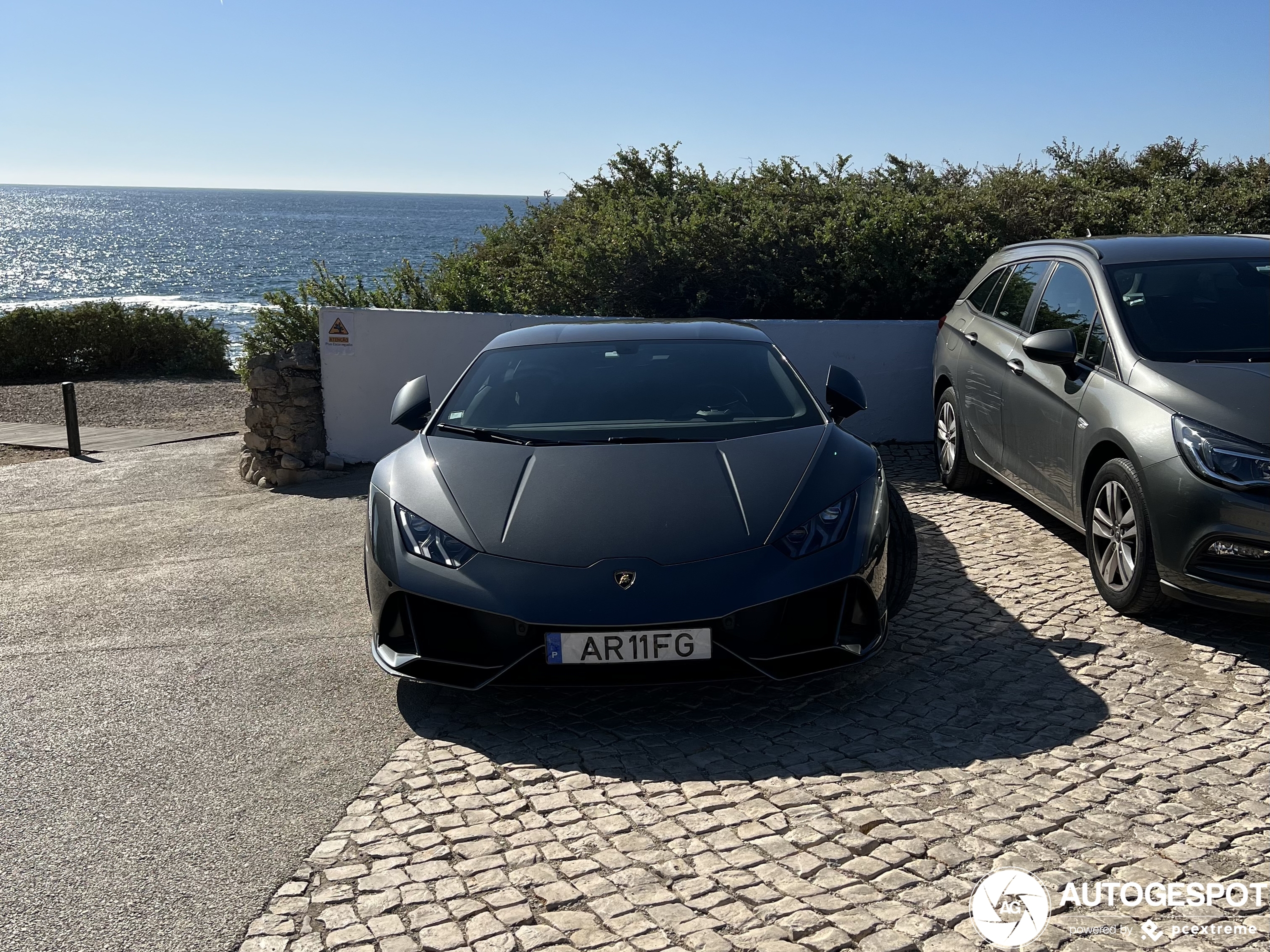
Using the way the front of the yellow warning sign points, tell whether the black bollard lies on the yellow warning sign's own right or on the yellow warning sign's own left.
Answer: on the yellow warning sign's own right

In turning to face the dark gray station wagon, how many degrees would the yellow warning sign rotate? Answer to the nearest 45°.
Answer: approximately 45° to its left

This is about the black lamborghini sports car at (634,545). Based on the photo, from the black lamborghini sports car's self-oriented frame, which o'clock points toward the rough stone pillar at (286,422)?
The rough stone pillar is roughly at 5 o'clock from the black lamborghini sports car.

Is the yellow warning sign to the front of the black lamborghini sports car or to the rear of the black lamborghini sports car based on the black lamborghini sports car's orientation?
to the rear

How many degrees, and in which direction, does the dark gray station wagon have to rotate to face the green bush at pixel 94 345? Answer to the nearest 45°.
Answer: approximately 180°

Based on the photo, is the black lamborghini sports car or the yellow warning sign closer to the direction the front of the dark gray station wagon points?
the black lamborghini sports car

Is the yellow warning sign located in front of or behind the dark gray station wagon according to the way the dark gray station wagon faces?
behind

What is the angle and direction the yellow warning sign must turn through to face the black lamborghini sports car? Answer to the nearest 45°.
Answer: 0° — it already faces it

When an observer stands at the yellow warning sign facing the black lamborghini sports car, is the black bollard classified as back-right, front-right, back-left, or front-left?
back-right
